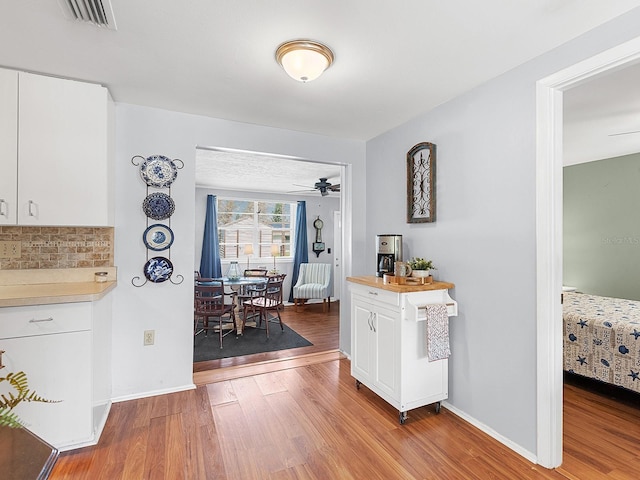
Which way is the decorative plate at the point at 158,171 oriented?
toward the camera

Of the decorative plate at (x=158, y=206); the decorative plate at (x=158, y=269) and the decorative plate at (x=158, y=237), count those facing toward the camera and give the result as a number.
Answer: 3

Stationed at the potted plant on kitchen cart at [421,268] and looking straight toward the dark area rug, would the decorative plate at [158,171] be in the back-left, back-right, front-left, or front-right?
front-left

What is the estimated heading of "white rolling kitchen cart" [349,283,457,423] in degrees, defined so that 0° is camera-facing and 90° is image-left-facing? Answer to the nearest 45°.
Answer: approximately 45°

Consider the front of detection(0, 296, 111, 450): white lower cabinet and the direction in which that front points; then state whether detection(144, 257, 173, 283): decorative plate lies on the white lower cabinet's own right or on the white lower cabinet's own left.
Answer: on the white lower cabinet's own left

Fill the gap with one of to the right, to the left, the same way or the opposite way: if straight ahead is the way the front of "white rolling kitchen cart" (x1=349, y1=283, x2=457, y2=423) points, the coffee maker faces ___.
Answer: the same way

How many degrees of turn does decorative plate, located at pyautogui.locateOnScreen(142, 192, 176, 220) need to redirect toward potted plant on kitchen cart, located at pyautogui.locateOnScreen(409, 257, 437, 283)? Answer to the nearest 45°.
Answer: approximately 45° to its left

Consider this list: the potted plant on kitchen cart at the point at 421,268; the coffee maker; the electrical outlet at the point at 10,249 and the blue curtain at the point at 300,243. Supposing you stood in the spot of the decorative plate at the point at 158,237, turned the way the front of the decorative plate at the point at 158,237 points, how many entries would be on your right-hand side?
1

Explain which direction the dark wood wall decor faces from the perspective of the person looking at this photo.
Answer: facing the viewer and to the left of the viewer

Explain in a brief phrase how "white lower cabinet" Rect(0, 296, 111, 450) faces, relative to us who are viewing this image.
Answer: facing the viewer

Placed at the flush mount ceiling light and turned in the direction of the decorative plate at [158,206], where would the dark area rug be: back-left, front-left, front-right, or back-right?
front-right
